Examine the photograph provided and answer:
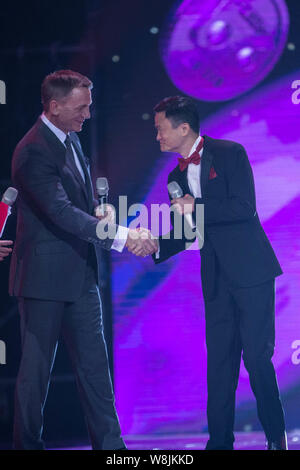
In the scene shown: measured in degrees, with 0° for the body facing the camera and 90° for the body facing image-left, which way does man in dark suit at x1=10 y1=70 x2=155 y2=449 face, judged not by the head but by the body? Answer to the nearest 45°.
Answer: approximately 270°

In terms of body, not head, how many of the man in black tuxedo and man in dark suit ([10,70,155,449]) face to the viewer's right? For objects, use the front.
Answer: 1

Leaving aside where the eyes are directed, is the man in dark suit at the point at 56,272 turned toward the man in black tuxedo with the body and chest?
yes

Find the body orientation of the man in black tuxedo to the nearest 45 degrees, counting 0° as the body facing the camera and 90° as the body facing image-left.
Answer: approximately 45°
